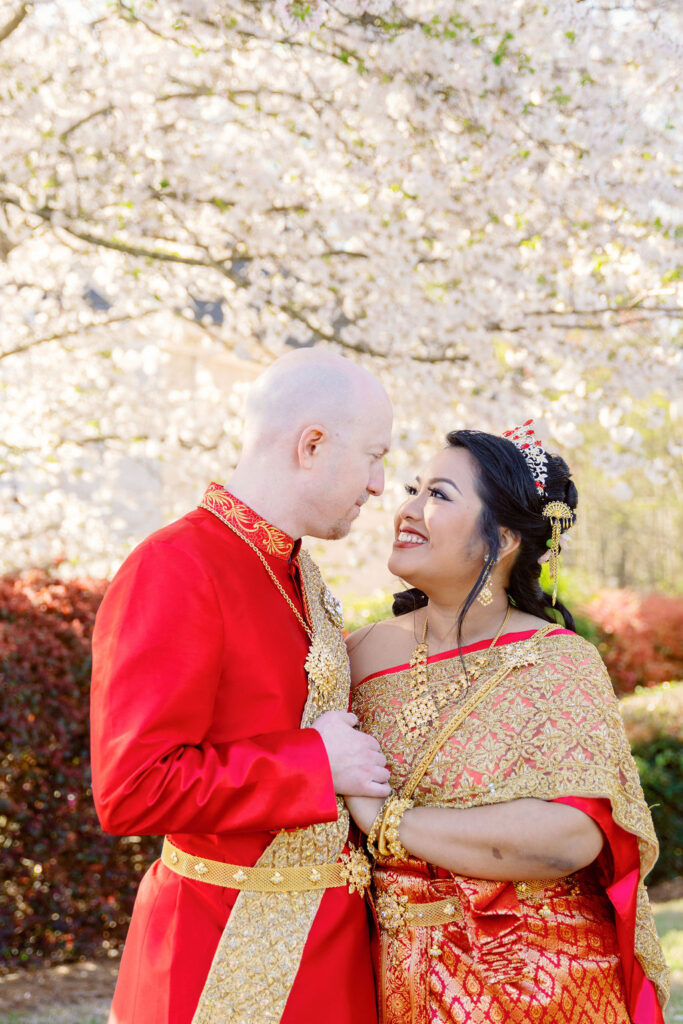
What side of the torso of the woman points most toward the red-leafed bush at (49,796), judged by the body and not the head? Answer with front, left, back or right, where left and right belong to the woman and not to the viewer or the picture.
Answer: right

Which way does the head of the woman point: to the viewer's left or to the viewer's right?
to the viewer's left

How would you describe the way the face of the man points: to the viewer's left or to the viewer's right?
to the viewer's right

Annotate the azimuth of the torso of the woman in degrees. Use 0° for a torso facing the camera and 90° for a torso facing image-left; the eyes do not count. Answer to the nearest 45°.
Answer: approximately 45°

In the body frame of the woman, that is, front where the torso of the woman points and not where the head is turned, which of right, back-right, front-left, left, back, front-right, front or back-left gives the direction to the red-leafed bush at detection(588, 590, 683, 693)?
back-right

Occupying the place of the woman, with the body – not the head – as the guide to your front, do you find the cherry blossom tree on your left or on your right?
on your right

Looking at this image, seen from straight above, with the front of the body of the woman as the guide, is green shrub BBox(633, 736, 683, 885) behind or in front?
behind
